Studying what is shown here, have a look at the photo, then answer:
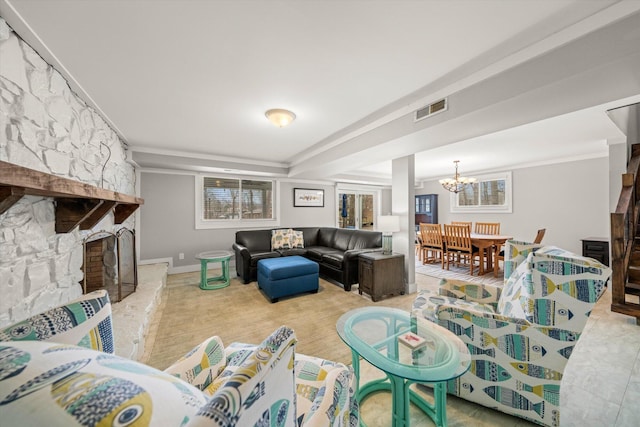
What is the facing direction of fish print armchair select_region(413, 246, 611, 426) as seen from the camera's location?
facing to the left of the viewer

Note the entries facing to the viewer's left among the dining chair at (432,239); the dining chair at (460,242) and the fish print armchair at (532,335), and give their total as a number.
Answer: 1

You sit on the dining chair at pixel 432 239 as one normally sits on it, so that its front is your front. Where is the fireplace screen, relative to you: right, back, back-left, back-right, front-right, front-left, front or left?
back

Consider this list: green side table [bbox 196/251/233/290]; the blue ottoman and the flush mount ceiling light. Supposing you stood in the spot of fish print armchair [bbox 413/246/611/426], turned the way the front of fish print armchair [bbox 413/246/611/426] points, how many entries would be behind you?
0

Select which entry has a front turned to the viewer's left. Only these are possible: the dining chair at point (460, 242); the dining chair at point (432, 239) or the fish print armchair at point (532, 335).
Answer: the fish print armchair

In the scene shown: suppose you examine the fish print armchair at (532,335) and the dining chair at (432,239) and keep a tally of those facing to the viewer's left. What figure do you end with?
1

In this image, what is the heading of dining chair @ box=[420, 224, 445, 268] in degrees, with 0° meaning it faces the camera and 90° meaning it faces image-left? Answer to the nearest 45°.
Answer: approximately 225°

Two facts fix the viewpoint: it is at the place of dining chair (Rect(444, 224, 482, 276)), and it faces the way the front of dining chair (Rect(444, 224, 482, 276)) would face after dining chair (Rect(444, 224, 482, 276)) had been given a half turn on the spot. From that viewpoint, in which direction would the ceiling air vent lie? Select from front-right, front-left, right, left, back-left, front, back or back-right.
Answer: front-left

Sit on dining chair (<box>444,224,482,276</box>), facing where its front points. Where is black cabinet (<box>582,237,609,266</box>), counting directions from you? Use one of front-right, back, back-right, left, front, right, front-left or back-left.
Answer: front-right

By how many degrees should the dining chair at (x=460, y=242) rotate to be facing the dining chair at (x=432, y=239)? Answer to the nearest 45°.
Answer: approximately 90° to its left

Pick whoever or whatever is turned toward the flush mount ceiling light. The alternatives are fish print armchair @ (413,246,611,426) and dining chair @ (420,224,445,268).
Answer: the fish print armchair

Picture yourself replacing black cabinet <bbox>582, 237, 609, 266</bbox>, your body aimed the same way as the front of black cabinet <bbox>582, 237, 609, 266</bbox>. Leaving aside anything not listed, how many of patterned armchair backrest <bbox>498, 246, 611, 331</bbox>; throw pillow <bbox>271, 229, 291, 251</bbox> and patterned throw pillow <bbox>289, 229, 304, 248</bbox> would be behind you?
0

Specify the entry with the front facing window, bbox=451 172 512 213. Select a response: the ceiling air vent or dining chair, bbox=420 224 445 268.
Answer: the dining chair

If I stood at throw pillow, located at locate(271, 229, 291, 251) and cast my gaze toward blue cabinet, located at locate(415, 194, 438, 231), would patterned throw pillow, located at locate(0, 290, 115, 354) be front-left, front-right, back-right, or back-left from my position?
back-right

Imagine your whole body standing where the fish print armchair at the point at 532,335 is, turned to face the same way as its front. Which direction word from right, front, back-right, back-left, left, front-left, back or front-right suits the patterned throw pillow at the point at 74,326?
front-left
